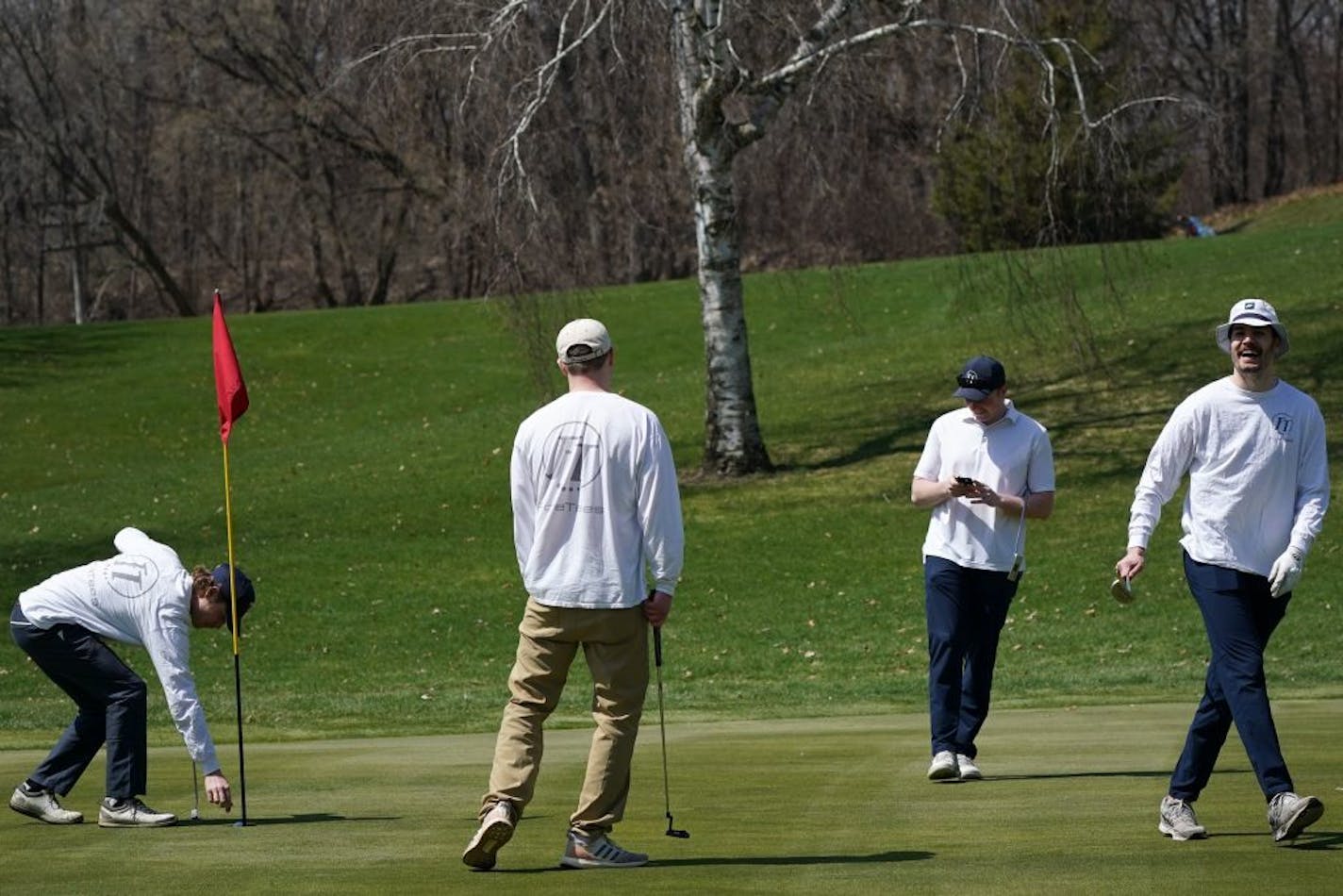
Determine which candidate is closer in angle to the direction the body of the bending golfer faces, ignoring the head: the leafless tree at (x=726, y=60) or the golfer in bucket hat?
the golfer in bucket hat

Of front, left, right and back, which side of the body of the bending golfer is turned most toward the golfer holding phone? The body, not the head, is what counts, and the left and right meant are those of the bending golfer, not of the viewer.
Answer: front

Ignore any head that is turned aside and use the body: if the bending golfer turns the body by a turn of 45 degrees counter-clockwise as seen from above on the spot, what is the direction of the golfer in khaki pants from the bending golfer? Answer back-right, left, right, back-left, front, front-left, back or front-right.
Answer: right

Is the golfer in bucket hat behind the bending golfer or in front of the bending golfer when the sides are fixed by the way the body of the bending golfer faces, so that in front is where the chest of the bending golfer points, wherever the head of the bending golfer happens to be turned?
in front

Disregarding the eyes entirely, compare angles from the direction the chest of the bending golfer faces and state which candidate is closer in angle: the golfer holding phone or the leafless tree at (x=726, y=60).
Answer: the golfer holding phone

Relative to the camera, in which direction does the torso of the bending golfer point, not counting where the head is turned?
to the viewer's right

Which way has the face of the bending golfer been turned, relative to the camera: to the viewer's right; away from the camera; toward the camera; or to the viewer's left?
to the viewer's right

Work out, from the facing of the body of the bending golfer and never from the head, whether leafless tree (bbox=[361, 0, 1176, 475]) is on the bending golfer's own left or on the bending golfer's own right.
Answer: on the bending golfer's own left

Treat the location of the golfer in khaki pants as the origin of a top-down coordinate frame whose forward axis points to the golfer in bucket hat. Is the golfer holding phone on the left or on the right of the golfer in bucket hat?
left

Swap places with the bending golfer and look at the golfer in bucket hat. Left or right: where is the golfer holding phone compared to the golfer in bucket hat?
left

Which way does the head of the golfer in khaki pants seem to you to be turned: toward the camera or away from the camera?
away from the camera
